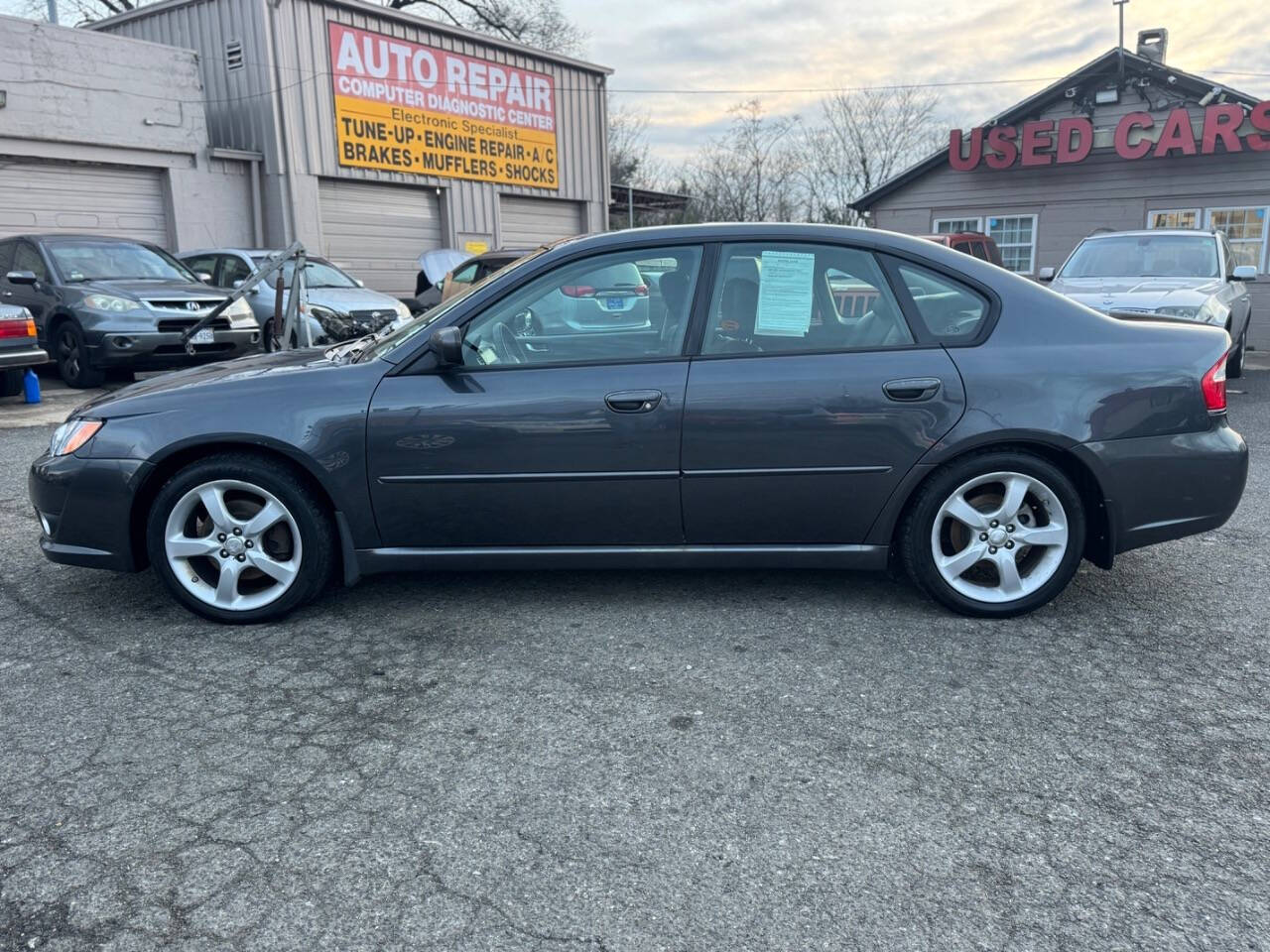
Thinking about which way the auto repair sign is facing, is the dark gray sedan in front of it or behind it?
in front

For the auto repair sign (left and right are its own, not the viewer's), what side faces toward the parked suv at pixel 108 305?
right

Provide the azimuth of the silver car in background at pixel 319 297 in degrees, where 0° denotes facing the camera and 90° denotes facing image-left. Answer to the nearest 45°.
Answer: approximately 315°

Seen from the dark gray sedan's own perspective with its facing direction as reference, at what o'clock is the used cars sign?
The used cars sign is roughly at 4 o'clock from the dark gray sedan.

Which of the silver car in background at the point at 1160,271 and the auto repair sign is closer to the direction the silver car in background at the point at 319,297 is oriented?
the silver car in background

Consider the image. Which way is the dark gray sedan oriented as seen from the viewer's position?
to the viewer's left

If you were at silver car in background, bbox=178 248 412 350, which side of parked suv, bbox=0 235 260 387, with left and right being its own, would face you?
left

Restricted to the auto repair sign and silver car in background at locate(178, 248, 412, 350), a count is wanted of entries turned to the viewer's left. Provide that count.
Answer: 0

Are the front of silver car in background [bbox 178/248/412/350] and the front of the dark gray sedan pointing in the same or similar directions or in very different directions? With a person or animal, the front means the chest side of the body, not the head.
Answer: very different directions

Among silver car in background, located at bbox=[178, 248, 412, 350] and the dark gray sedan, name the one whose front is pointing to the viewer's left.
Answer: the dark gray sedan
